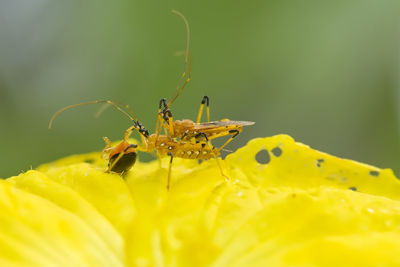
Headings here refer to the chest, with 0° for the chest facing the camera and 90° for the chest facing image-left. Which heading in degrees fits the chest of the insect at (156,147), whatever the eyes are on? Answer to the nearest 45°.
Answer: approximately 90°

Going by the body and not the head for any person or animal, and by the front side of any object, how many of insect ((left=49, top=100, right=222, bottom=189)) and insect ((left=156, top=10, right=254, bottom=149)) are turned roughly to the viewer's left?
2

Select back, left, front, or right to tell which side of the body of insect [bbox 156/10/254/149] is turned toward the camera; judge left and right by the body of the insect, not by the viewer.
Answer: left
